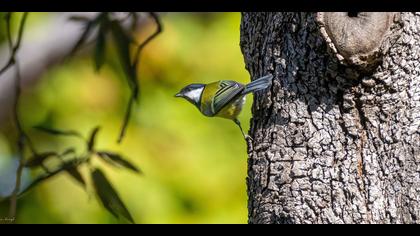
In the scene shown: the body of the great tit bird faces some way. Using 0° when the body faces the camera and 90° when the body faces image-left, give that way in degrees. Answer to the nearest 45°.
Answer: approximately 90°
